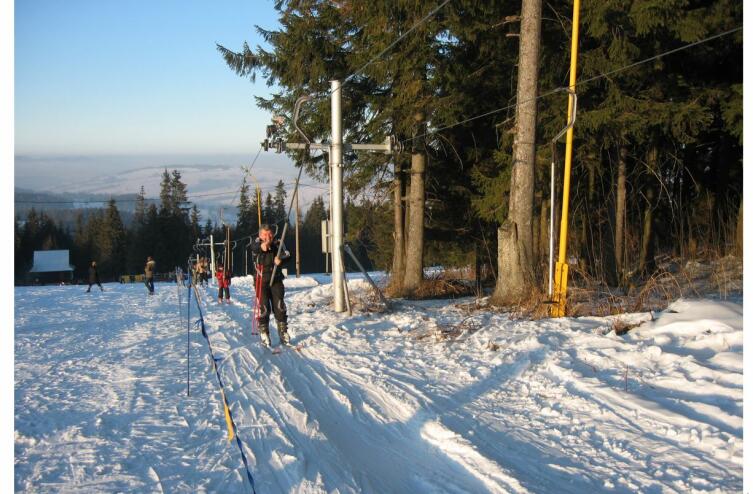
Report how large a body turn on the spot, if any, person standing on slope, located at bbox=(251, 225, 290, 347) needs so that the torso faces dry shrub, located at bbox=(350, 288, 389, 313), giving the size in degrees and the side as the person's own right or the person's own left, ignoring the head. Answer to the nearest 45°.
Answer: approximately 135° to the person's own left

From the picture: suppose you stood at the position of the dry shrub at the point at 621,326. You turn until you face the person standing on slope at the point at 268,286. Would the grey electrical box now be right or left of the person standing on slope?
right

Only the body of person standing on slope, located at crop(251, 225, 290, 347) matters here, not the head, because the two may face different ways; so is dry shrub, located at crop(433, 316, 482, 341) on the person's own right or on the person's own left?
on the person's own left

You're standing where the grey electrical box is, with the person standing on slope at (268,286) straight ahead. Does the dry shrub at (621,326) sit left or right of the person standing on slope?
left

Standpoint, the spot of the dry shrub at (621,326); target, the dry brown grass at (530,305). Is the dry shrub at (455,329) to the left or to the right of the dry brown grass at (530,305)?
left

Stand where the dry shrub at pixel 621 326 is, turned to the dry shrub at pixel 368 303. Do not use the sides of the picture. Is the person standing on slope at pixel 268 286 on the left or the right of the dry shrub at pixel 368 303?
left

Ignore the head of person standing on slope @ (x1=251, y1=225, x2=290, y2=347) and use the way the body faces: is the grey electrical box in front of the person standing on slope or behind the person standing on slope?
behind

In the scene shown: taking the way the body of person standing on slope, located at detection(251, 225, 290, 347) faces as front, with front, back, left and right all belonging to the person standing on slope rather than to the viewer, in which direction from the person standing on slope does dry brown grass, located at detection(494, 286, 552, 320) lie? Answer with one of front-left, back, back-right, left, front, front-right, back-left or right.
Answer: left

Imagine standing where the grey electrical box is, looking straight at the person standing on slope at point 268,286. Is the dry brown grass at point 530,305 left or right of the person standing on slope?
left

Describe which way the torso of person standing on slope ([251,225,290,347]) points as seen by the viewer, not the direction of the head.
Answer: toward the camera

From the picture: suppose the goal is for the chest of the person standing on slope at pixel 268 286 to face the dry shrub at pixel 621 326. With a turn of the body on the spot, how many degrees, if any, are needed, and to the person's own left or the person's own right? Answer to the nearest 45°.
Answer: approximately 45° to the person's own left
